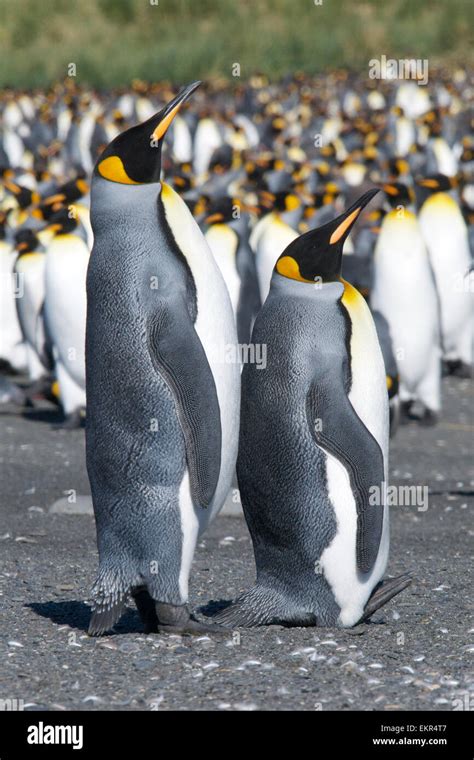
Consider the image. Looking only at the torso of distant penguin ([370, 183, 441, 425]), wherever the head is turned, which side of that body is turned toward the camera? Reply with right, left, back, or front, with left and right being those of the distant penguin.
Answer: front

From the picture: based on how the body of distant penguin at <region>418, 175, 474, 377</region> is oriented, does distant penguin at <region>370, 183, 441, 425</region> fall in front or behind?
in front

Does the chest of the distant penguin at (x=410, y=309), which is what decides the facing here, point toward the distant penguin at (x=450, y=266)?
no

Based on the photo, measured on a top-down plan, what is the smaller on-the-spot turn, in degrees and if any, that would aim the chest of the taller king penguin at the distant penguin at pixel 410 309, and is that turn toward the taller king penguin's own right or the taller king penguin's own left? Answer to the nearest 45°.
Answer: approximately 90° to the taller king penguin's own left

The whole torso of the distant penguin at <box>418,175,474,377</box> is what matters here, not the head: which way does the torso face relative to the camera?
toward the camera

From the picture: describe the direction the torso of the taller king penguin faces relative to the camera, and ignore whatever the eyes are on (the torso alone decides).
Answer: to the viewer's right

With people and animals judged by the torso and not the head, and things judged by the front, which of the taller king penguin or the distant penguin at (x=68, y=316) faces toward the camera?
the distant penguin

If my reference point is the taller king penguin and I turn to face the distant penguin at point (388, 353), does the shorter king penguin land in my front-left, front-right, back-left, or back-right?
front-right

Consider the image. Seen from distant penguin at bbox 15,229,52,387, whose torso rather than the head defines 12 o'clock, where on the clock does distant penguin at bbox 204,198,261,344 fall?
distant penguin at bbox 204,198,261,344 is roughly at 8 o'clock from distant penguin at bbox 15,229,52,387.

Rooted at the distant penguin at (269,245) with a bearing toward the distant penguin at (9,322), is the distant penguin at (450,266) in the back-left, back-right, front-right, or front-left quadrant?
back-left

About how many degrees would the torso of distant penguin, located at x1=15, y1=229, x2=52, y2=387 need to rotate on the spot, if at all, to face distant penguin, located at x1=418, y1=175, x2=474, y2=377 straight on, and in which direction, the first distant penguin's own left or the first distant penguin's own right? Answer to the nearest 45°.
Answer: approximately 135° to the first distant penguin's own left

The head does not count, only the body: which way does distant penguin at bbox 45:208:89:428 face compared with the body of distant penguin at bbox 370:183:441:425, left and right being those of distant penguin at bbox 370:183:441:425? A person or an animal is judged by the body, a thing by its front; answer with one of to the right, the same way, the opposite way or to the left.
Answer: the same way

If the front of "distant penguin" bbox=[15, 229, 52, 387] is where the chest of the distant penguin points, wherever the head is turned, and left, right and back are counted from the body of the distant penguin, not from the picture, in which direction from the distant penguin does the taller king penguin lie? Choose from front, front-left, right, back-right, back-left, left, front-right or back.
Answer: front-left

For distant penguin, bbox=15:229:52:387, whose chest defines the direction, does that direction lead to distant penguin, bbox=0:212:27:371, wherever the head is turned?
no

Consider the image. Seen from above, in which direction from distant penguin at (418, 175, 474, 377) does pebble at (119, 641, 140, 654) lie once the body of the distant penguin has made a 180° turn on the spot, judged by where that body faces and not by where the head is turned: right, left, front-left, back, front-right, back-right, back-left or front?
back

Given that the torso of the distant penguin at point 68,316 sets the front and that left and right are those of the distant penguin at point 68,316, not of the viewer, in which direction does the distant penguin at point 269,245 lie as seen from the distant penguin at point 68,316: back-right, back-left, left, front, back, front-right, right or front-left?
back-left

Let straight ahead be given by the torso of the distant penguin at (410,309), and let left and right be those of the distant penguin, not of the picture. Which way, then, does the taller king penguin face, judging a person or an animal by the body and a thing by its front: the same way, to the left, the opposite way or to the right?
to the left

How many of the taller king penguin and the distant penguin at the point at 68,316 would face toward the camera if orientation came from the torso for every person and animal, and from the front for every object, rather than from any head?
1
